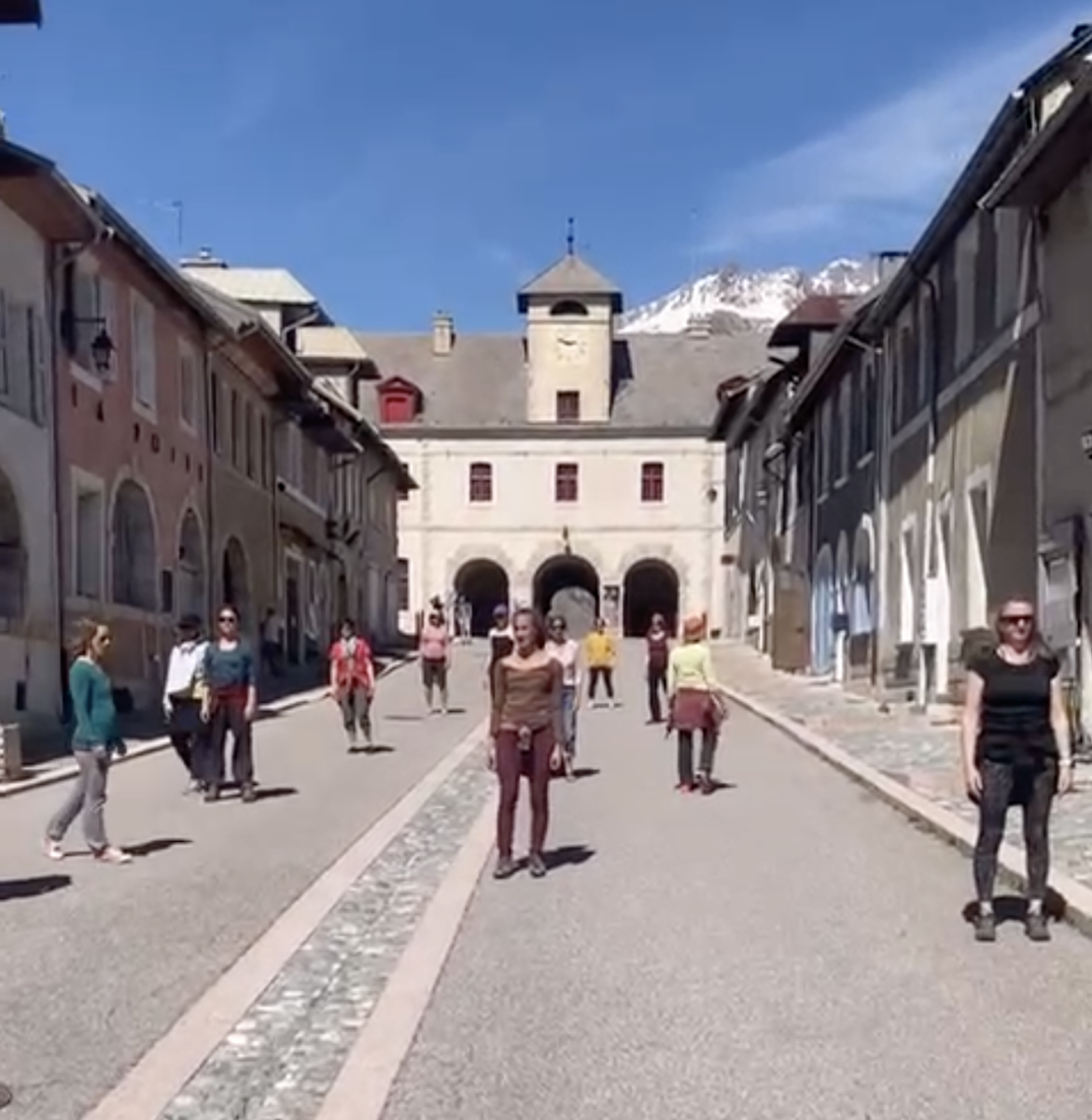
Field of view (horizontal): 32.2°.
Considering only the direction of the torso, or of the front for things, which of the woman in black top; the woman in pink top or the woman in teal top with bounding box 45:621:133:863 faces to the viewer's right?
the woman in teal top

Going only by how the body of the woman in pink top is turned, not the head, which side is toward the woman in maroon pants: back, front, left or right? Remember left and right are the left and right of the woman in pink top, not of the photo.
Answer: front

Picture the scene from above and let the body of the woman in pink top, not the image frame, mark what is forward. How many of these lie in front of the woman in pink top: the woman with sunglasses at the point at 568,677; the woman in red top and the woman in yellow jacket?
2

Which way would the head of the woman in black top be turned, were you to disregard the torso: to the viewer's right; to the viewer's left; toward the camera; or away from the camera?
toward the camera

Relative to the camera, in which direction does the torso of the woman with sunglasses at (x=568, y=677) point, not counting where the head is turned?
toward the camera

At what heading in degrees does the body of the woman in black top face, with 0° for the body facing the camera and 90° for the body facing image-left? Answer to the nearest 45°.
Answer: approximately 0°

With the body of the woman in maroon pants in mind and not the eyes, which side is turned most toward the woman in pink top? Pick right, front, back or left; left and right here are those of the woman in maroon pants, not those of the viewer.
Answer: back

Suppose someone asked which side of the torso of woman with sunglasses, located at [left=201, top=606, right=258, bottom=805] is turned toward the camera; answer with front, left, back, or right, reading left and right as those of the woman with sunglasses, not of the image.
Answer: front

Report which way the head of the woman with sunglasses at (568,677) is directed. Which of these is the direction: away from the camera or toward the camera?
toward the camera

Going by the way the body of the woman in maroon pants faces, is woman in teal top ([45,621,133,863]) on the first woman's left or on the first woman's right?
on the first woman's right

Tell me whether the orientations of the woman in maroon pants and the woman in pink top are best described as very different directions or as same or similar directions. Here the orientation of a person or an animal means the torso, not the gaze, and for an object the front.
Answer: same or similar directions

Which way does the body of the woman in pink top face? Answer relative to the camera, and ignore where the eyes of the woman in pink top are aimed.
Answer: toward the camera

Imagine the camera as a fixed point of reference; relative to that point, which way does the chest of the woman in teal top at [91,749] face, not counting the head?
to the viewer's right

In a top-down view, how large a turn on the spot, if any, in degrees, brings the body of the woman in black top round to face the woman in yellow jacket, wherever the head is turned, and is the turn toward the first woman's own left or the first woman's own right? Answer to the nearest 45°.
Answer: approximately 180°

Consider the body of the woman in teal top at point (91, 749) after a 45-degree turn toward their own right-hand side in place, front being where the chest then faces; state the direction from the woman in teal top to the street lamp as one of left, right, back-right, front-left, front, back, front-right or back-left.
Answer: back-left
